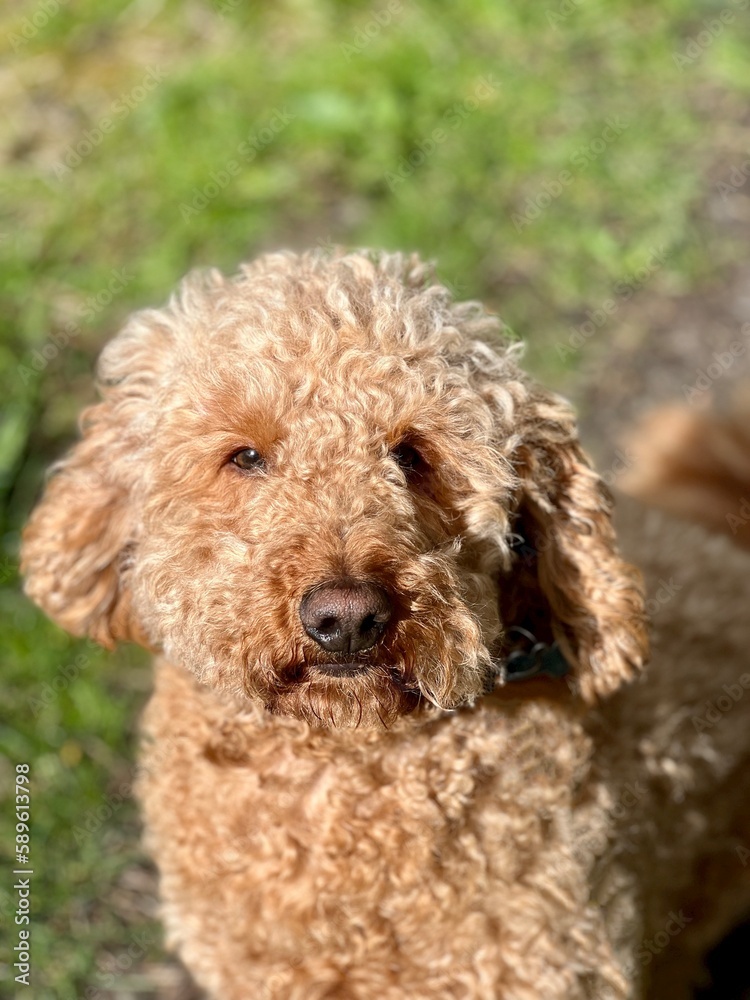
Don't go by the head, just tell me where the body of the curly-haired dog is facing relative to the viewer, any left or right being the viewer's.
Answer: facing the viewer and to the left of the viewer
